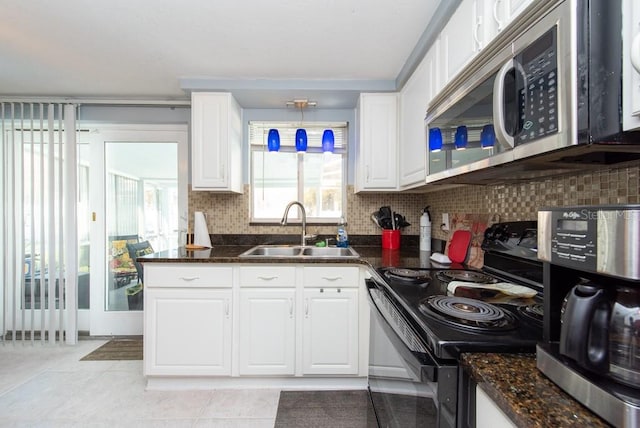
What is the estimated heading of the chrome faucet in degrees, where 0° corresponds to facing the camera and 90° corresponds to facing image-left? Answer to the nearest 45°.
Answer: approximately 45°

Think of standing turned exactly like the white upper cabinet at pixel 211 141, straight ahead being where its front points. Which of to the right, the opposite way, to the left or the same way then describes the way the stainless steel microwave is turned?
to the right

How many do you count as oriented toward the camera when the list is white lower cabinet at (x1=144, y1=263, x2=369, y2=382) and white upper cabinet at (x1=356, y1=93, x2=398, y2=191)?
2

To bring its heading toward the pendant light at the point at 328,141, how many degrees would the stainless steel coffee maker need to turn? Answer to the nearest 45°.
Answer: approximately 90° to its right

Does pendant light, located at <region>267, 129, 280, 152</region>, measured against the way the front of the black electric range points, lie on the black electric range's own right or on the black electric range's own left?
on the black electric range's own right

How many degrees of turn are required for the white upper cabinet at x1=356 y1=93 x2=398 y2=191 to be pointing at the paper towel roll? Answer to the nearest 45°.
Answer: approximately 90° to its right

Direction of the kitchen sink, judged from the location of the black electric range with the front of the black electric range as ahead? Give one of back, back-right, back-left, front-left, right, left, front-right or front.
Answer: right

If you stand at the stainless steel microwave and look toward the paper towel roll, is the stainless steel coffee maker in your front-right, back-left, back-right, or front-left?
back-left

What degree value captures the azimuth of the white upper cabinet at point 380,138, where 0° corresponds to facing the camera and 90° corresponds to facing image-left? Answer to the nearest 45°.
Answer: approximately 0°

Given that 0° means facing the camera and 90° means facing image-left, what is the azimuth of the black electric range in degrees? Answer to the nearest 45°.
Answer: approximately 45°
